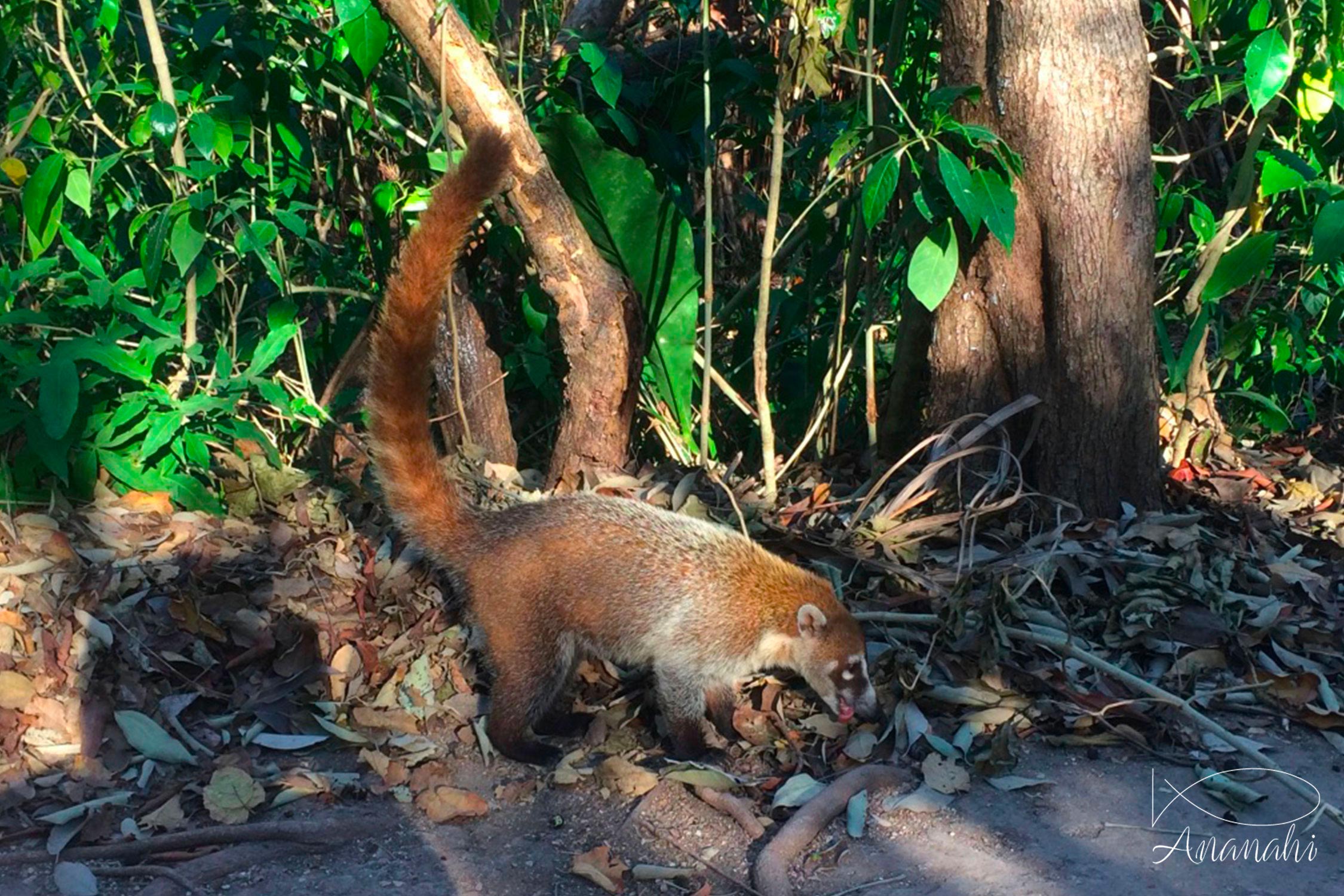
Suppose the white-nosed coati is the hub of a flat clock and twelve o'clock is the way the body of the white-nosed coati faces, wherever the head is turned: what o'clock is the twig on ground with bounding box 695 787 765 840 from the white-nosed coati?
The twig on ground is roughly at 2 o'clock from the white-nosed coati.

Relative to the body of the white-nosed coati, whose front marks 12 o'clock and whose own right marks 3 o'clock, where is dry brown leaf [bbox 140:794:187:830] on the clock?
The dry brown leaf is roughly at 5 o'clock from the white-nosed coati.

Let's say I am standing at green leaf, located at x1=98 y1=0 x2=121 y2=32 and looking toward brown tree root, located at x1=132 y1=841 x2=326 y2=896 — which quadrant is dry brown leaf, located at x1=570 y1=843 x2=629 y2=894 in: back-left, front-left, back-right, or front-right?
front-left

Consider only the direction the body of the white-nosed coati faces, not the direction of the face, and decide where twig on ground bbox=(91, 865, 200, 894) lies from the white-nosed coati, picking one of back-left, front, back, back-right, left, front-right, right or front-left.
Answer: back-right

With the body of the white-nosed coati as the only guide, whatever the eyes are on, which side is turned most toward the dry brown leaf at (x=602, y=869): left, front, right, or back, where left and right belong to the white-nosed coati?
right

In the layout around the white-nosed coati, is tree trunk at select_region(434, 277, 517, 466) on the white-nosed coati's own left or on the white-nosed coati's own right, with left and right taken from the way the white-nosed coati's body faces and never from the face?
on the white-nosed coati's own left

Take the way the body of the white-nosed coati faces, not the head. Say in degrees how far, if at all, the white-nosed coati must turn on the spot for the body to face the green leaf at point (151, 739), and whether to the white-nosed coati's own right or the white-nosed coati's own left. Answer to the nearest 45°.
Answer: approximately 180°

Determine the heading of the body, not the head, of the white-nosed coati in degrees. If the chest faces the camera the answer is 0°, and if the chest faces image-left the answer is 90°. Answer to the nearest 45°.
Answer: approximately 270°

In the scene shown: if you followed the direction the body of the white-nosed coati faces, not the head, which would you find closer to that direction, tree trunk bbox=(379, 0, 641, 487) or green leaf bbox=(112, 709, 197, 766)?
the tree trunk

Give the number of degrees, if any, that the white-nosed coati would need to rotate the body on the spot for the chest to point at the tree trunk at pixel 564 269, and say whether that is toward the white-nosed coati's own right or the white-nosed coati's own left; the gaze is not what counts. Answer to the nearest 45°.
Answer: approximately 90° to the white-nosed coati's own left
